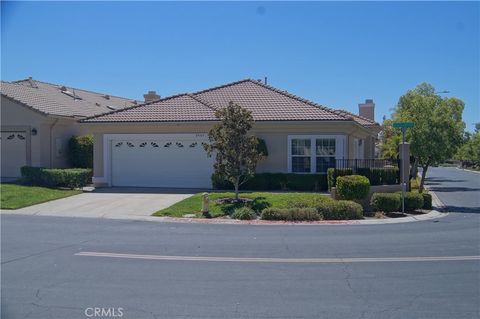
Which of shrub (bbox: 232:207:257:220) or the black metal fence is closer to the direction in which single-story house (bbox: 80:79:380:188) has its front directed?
the shrub

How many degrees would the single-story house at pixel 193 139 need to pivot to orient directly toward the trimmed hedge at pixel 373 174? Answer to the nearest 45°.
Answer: approximately 45° to its left

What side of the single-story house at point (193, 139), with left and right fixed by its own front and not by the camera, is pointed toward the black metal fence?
left

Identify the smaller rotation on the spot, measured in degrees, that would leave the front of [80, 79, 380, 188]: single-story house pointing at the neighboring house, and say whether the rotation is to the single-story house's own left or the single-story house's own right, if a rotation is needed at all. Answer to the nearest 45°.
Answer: approximately 90° to the single-story house's own right

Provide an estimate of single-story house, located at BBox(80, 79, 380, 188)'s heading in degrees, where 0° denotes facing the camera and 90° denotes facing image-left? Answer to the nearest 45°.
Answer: approximately 0°

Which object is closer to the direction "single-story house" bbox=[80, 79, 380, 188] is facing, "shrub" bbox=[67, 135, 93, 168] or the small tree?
the small tree

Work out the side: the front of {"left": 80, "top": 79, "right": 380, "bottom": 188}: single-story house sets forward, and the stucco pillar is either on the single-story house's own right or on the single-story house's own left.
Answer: on the single-story house's own left

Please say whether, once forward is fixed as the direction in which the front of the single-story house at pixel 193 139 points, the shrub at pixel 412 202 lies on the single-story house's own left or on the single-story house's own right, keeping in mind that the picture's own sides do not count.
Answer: on the single-story house's own left

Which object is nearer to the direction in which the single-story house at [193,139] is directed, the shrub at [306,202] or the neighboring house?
the shrub

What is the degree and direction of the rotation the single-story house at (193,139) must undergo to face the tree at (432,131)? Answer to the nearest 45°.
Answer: approximately 90° to its left

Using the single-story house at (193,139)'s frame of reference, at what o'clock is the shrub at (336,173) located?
The shrub is roughly at 10 o'clock from the single-story house.
